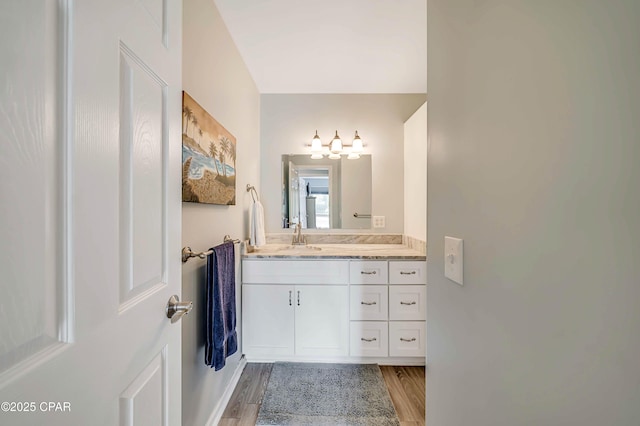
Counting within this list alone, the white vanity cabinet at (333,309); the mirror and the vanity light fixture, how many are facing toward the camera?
3

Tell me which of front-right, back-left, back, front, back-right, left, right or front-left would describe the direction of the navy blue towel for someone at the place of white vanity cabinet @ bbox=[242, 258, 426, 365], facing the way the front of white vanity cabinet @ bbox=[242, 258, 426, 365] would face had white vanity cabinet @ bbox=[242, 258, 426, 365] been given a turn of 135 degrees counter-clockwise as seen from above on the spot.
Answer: back

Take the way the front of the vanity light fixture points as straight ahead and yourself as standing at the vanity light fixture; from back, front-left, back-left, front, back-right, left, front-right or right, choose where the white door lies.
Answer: front

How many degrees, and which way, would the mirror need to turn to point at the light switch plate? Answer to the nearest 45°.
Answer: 0° — it already faces it

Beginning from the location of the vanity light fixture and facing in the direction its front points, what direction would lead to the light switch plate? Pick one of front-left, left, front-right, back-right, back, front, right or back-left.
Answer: front

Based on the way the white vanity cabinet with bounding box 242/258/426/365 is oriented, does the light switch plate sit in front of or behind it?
in front

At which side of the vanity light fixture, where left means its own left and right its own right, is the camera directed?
front

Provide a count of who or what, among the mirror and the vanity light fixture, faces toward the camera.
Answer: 2

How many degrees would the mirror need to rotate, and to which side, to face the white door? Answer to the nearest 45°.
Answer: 0° — it already faces it

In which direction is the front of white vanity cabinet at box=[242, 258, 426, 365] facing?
toward the camera

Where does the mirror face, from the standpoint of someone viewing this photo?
facing the viewer

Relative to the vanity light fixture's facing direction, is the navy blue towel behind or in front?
in front

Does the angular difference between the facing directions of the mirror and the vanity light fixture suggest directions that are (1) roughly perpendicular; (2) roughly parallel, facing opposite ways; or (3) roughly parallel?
roughly parallel
